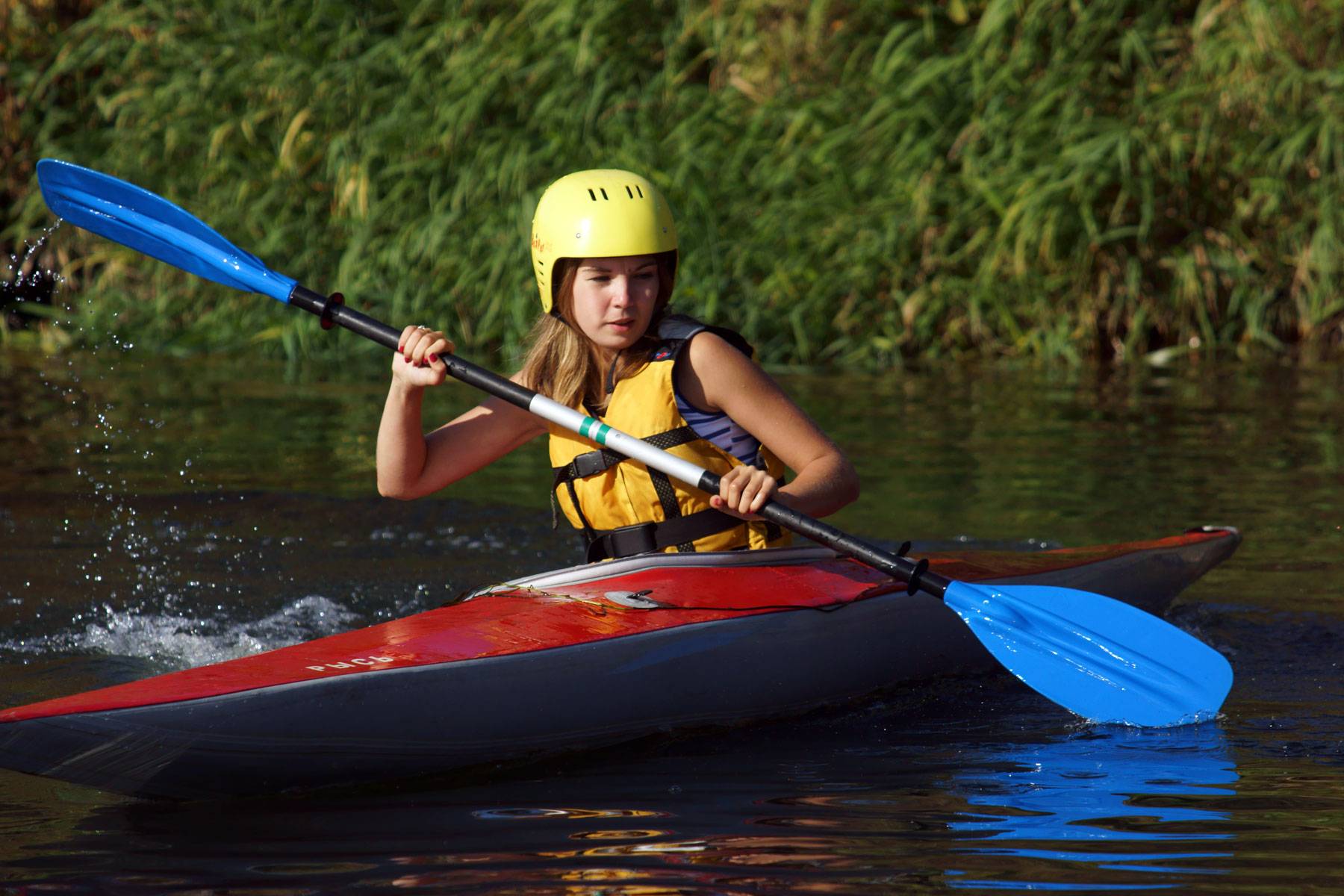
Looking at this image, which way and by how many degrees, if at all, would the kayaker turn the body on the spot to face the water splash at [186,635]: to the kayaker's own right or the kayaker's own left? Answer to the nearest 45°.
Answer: approximately 90° to the kayaker's own right

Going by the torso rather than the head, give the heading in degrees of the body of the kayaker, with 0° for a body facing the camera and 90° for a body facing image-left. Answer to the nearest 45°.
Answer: approximately 45°

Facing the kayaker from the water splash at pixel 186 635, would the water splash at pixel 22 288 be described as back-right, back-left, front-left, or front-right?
back-left

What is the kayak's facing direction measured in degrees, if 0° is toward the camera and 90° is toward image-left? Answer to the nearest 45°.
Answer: approximately 45°

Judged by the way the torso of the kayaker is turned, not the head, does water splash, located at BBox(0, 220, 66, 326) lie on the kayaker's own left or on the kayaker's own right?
on the kayaker's own right
